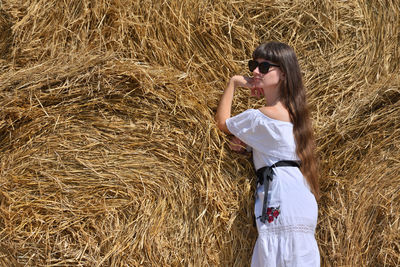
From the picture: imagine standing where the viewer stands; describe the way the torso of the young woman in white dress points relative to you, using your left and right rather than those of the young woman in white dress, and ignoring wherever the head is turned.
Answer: facing to the left of the viewer
